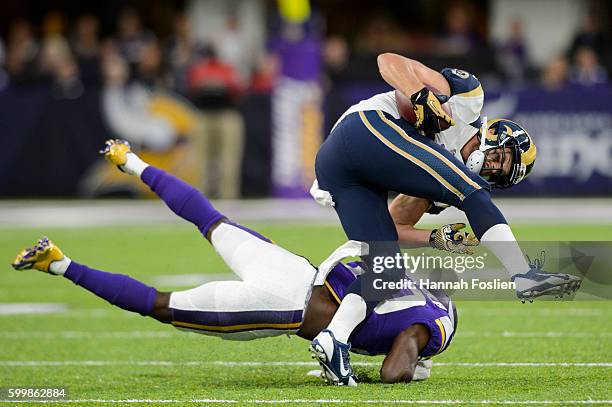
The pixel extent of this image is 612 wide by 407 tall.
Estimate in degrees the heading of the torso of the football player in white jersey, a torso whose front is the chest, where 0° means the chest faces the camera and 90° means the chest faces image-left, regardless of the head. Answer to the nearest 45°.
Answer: approximately 270°
